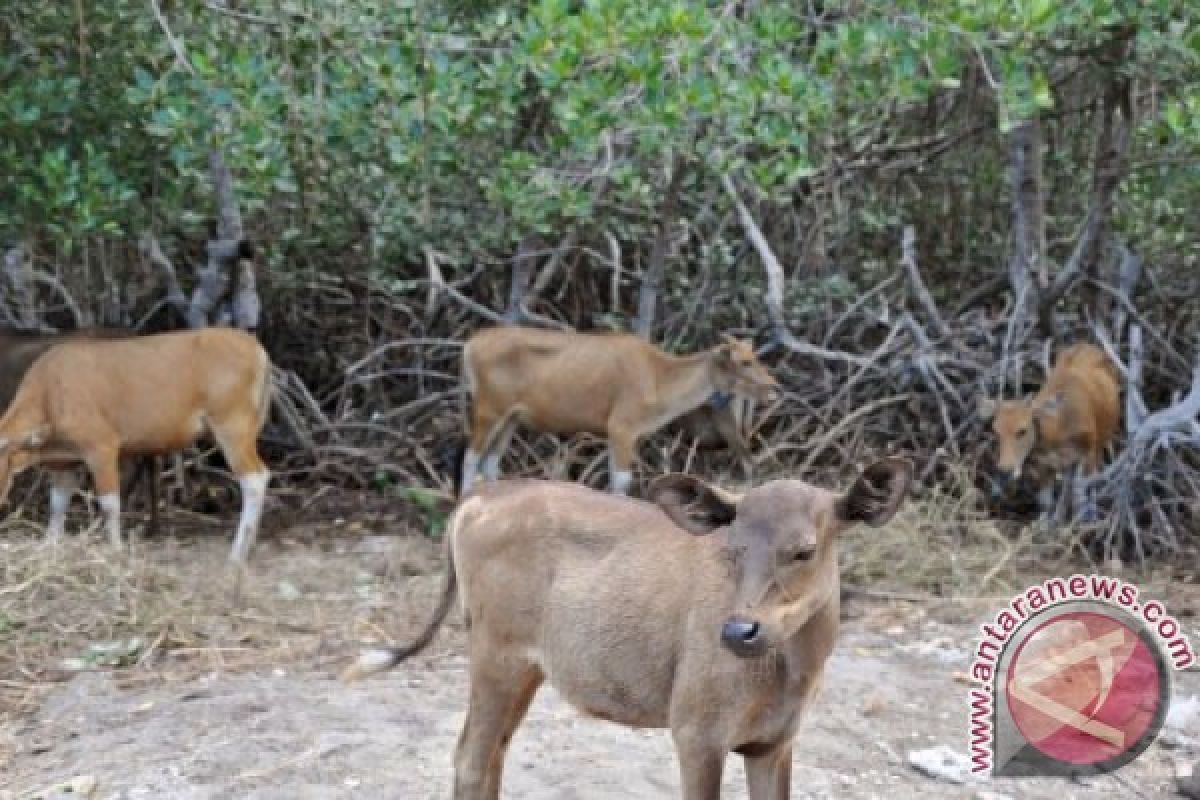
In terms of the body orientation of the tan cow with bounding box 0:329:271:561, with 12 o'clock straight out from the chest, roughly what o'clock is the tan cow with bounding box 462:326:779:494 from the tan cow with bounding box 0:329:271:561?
the tan cow with bounding box 462:326:779:494 is roughly at 6 o'clock from the tan cow with bounding box 0:329:271:561.

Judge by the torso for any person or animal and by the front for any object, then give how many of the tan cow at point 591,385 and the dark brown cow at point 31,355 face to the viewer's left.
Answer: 1

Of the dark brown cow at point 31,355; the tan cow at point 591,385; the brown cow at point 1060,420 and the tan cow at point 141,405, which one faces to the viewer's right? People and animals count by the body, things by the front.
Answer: the tan cow at point 591,385

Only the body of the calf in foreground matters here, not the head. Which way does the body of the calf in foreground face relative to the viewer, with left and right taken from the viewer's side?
facing the viewer and to the right of the viewer

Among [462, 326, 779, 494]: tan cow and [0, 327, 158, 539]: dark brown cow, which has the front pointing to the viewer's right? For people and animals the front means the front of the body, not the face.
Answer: [462, 326, 779, 494]: tan cow

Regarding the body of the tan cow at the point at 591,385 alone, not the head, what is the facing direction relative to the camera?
to the viewer's right

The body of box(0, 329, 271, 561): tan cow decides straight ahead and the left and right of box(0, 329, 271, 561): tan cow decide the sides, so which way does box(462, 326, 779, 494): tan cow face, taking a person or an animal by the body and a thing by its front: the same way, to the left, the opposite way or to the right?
the opposite way

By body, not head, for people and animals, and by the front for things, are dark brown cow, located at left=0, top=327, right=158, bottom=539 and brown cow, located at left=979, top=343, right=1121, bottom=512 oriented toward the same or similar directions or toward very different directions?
same or similar directions

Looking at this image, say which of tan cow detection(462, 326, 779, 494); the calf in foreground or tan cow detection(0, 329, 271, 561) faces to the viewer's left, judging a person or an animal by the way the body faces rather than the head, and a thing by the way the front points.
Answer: tan cow detection(0, 329, 271, 561)

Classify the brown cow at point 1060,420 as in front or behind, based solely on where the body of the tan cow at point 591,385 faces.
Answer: in front

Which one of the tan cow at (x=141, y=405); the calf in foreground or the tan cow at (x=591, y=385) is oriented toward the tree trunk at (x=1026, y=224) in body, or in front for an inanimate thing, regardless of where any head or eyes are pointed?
the tan cow at (x=591, y=385)

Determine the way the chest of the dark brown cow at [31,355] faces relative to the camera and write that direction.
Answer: to the viewer's left

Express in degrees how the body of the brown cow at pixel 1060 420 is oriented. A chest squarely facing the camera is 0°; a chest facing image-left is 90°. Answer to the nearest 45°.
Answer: approximately 45°

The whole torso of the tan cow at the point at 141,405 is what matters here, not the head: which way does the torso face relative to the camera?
to the viewer's left
